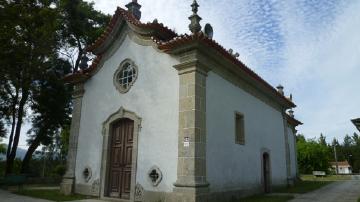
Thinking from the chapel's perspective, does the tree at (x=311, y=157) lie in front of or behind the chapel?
behind

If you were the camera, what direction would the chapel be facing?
facing the viewer and to the left of the viewer

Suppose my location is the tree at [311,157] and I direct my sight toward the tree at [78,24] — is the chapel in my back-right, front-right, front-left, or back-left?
front-left

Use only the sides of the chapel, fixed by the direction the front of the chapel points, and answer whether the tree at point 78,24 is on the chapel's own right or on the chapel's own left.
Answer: on the chapel's own right

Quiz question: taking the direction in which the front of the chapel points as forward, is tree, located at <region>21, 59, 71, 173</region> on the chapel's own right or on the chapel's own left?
on the chapel's own right

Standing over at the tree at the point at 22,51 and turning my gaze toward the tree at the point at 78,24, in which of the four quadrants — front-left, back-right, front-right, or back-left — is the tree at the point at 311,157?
front-right
